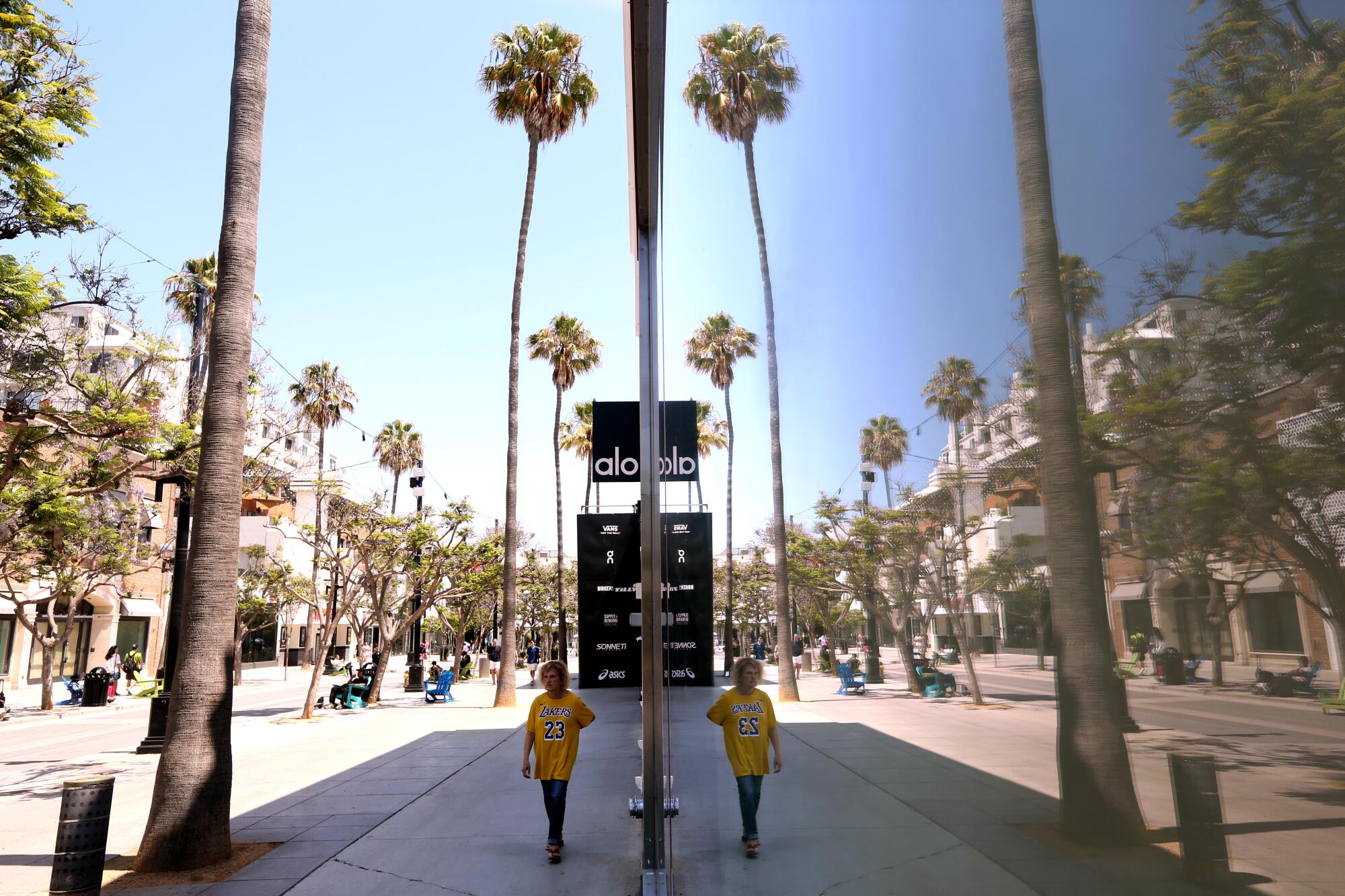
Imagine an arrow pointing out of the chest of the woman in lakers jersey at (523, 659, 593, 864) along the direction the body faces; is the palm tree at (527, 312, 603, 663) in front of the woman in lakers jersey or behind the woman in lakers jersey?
behind

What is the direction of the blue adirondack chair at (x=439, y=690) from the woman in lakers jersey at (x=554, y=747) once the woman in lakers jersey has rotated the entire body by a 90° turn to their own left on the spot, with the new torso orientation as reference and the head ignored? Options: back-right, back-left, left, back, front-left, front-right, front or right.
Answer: left

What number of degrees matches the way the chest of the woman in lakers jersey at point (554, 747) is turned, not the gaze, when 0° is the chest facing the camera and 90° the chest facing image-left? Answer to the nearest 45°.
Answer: approximately 0°

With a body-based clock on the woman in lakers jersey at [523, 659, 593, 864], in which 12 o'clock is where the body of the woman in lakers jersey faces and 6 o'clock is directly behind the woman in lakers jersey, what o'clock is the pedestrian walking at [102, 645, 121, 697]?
The pedestrian walking is roughly at 5 o'clock from the woman in lakers jersey.

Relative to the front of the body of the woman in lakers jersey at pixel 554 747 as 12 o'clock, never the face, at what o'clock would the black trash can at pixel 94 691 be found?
The black trash can is roughly at 5 o'clock from the woman in lakers jersey.

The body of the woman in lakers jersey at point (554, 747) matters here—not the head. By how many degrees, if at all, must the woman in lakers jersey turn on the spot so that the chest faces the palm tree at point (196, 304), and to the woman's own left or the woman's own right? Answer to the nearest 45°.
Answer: approximately 135° to the woman's own right

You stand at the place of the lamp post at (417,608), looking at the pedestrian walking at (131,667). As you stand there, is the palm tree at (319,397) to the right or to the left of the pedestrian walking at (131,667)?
right
